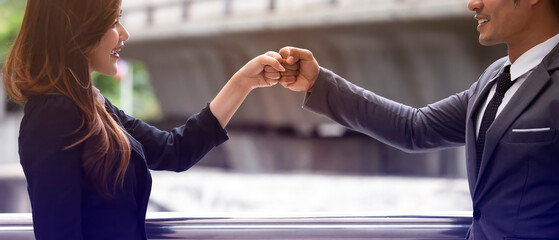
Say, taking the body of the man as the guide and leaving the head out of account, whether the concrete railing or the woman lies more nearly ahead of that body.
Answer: the woman

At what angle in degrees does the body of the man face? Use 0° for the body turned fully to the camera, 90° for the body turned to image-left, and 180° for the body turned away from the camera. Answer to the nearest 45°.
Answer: approximately 45°

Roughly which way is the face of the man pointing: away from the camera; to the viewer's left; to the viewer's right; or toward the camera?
to the viewer's left

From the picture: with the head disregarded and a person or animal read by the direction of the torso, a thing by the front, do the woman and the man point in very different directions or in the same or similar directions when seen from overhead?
very different directions

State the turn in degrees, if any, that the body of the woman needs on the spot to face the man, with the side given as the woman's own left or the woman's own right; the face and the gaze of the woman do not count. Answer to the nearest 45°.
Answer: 0° — they already face them

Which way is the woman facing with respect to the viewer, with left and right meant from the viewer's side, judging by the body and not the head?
facing to the right of the viewer

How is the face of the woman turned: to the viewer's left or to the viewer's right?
to the viewer's right

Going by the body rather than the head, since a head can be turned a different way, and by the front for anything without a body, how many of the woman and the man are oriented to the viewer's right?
1
